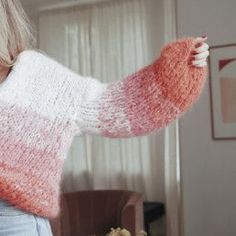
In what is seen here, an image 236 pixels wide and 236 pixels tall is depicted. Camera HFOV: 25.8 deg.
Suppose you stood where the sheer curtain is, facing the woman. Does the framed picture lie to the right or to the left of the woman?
left

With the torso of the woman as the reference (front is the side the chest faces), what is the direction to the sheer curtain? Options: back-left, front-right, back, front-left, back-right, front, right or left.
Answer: back

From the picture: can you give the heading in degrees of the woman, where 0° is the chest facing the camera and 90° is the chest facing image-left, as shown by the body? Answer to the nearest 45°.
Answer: approximately 0°
